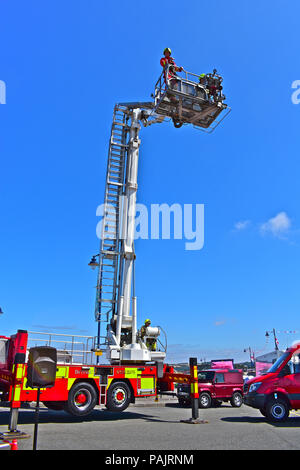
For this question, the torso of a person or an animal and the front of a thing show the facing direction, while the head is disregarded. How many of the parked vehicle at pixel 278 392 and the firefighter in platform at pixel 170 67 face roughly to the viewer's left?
1

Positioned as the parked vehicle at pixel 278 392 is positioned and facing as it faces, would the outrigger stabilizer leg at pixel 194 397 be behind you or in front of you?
in front

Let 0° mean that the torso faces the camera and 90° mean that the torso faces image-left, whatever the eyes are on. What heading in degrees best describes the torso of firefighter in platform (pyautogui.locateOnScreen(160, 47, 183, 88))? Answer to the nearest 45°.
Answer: approximately 270°

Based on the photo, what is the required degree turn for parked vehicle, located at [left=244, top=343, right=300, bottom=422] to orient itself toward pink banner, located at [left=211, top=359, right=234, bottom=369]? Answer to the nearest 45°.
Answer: approximately 90° to its right

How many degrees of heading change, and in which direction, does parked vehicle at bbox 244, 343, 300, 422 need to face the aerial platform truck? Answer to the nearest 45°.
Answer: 0° — it already faces it

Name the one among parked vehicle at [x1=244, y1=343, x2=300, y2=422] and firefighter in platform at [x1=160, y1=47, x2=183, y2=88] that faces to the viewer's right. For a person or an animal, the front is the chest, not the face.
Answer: the firefighter in platform

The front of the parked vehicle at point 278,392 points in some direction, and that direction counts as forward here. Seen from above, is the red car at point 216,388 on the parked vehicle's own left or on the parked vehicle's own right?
on the parked vehicle's own right
